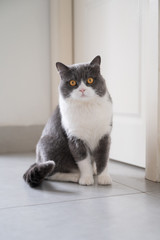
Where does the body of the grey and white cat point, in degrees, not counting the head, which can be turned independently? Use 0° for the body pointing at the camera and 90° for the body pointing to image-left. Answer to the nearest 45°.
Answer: approximately 315°
